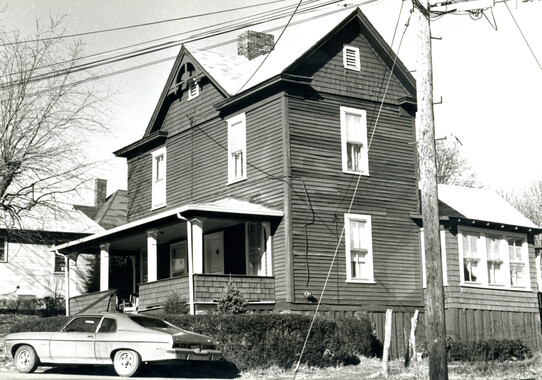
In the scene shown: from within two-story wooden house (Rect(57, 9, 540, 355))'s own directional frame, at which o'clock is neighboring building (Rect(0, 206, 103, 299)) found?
The neighboring building is roughly at 3 o'clock from the two-story wooden house.

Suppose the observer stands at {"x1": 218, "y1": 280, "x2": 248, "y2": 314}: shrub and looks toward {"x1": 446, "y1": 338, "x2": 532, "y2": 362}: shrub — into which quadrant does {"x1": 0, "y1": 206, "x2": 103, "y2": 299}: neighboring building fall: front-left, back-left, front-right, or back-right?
back-left

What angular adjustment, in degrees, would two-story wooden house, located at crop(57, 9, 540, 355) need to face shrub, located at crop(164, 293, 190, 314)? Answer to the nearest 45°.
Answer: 0° — it already faces it

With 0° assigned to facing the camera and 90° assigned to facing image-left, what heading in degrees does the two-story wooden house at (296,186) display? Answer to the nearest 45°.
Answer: approximately 45°

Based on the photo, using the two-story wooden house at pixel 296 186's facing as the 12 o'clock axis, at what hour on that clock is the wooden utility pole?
The wooden utility pole is roughly at 10 o'clock from the two-story wooden house.

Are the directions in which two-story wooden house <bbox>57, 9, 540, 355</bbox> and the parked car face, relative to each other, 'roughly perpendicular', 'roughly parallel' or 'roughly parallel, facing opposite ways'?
roughly perpendicular

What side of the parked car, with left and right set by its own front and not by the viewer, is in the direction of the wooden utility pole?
back

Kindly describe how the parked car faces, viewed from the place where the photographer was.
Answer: facing away from the viewer and to the left of the viewer
